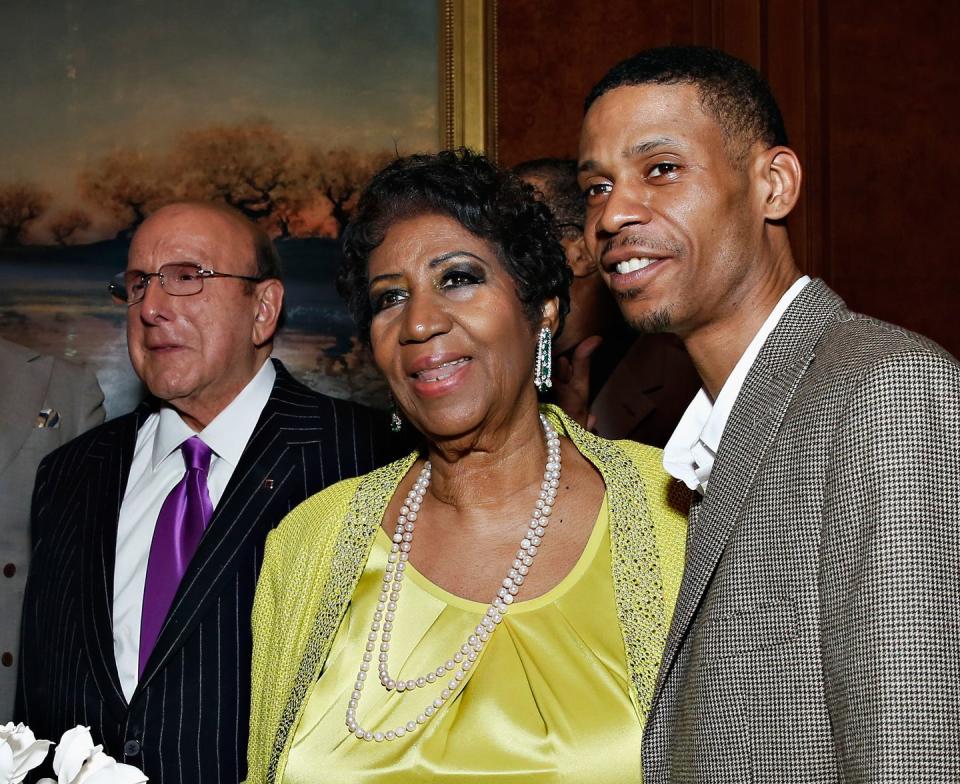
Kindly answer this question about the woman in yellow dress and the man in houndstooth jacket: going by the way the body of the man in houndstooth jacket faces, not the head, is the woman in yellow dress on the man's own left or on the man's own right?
on the man's own right

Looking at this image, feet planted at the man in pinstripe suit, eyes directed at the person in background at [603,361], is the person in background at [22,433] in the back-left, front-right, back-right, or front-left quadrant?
back-left

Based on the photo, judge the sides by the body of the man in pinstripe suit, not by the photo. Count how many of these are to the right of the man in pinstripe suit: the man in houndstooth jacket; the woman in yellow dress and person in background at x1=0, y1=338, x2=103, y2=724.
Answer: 1

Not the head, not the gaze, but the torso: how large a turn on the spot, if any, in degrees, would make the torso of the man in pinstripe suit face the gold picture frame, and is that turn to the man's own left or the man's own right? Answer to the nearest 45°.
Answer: approximately 180°

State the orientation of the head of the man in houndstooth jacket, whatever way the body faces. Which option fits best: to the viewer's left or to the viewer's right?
to the viewer's left

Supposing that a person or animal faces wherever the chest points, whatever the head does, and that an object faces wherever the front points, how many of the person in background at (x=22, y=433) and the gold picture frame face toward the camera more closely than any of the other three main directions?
2

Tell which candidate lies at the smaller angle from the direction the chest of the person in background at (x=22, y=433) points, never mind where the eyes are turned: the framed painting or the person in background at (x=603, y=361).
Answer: the person in background

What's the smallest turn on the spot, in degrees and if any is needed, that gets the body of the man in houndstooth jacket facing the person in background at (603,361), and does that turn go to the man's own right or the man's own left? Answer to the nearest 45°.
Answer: approximately 135° to the man's own right

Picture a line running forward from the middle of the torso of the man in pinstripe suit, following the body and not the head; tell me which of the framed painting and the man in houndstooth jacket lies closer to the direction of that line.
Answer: the man in houndstooth jacket

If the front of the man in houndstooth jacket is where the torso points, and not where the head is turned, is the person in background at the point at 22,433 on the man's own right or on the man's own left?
on the man's own right
